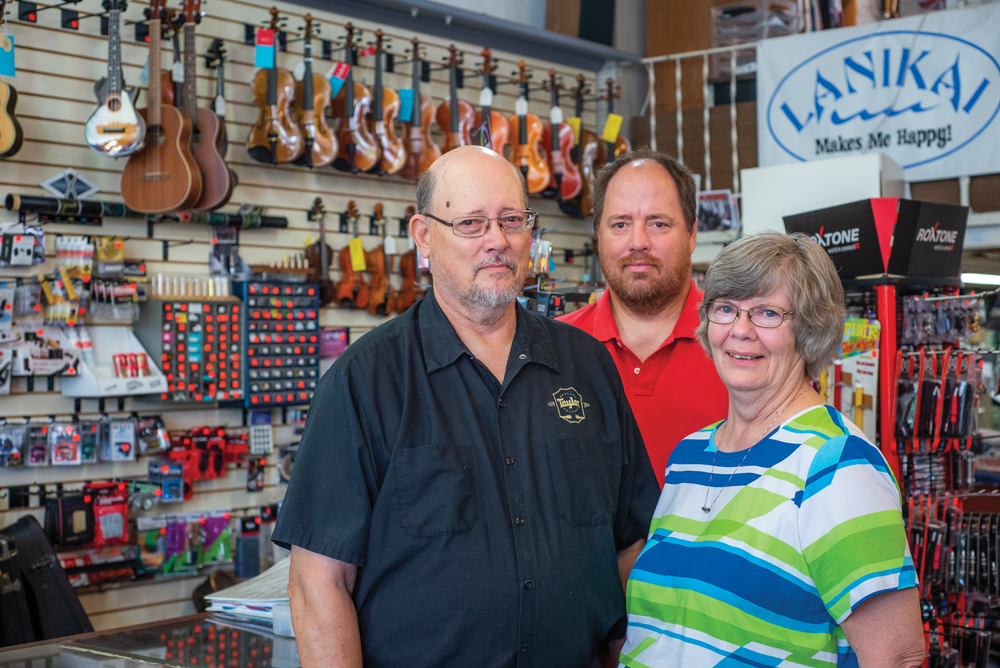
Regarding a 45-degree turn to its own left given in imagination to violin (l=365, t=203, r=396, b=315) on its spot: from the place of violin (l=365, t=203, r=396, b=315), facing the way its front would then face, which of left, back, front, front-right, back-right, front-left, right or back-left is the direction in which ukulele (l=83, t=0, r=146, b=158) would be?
back-right

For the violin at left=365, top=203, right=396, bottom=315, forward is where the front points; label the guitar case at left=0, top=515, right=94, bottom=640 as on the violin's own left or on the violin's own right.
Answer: on the violin's own right

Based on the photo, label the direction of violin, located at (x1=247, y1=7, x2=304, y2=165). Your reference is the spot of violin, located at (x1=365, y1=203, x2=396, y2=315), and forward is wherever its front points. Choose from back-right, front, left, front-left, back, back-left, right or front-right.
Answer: right

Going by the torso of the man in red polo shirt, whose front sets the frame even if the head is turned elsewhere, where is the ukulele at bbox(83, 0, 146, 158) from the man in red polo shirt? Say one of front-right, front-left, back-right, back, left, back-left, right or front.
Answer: back-right

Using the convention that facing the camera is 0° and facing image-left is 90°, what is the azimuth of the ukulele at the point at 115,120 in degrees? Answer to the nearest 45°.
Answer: approximately 0°

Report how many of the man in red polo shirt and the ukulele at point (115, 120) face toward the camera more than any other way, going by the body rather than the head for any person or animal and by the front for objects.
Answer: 2
